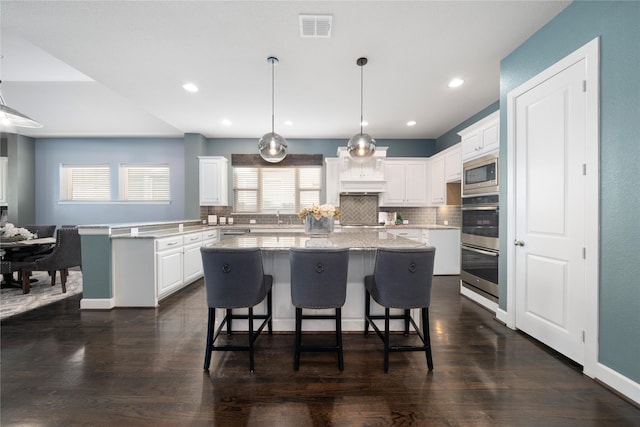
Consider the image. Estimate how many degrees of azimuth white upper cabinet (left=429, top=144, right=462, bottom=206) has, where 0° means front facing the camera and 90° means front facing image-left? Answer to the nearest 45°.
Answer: approximately 45°

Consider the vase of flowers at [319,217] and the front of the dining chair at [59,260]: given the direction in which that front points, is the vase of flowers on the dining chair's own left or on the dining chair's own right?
on the dining chair's own left

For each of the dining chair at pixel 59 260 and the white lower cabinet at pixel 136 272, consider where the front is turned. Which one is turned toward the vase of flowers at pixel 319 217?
the white lower cabinet

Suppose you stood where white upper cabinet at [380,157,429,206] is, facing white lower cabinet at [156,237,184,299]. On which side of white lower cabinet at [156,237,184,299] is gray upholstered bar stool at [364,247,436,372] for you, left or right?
left

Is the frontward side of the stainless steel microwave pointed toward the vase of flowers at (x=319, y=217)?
yes

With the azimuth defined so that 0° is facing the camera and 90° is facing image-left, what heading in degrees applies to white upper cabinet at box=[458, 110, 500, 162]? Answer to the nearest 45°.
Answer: approximately 45°

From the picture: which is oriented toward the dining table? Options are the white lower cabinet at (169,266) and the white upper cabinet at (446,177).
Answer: the white upper cabinet

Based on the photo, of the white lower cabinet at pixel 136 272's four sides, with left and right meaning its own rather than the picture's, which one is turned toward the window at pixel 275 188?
left

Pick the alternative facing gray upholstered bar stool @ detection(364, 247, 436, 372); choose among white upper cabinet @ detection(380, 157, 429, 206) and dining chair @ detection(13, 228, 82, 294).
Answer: the white upper cabinet

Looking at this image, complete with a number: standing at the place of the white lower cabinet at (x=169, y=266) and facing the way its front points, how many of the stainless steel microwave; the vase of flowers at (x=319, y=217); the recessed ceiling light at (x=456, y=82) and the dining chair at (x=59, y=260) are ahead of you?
3

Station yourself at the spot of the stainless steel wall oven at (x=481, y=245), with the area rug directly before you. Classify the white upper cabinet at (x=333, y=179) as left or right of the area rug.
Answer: right
